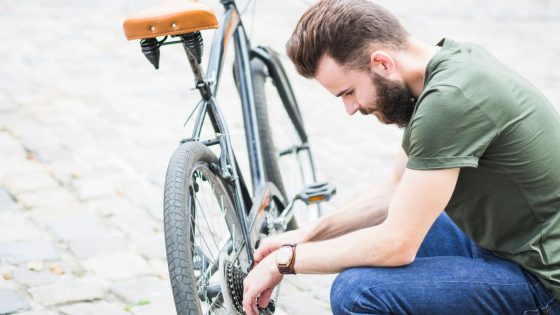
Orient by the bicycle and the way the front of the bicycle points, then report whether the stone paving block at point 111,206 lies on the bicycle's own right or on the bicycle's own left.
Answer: on the bicycle's own left

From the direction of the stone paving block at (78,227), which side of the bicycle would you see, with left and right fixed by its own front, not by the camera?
left

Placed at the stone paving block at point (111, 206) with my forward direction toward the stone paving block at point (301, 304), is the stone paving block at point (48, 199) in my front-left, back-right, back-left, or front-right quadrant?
back-right

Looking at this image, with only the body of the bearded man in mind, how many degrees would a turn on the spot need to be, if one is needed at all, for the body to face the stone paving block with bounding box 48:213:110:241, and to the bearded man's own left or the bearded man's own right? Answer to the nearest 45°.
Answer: approximately 45° to the bearded man's own right

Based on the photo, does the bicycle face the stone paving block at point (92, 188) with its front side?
no

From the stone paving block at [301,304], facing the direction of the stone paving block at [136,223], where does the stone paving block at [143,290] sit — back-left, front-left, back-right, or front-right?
front-left

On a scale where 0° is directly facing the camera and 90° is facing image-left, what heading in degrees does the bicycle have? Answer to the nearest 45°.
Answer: approximately 225°

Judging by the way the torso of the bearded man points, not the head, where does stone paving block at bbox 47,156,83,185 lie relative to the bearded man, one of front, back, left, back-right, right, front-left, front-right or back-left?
front-right

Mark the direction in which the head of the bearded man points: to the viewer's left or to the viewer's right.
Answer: to the viewer's left

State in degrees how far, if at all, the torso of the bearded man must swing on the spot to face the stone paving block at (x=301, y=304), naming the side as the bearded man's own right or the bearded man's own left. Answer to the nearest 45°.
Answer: approximately 45° to the bearded man's own right

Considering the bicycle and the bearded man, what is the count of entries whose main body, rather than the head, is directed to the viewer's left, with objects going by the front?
1

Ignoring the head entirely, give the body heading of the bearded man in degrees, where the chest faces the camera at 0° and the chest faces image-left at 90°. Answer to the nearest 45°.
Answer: approximately 90°
